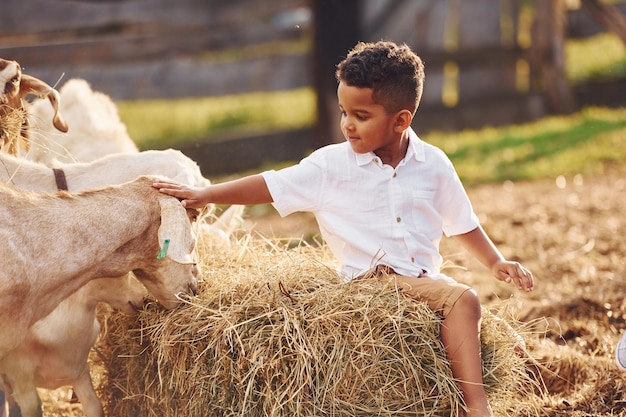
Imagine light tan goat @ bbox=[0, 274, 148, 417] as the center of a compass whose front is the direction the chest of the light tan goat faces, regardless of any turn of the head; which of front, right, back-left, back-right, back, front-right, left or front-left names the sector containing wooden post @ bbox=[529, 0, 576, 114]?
front-left

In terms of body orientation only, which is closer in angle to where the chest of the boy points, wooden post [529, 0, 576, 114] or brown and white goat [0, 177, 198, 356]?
the brown and white goat

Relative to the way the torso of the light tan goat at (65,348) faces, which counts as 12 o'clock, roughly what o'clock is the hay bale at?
The hay bale is roughly at 1 o'clock from the light tan goat.

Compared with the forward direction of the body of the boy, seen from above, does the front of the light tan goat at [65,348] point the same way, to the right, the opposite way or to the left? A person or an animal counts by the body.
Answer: to the left

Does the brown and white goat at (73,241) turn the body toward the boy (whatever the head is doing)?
yes

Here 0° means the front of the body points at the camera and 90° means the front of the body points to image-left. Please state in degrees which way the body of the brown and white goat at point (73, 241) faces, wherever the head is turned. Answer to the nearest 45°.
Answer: approximately 270°

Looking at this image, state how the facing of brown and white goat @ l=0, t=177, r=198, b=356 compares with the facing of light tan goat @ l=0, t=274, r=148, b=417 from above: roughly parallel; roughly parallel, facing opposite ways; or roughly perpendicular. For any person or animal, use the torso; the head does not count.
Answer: roughly parallel

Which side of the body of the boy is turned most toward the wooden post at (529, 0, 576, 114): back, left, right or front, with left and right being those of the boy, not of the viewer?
back

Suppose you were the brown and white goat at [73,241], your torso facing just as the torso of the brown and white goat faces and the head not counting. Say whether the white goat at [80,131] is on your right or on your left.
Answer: on your left

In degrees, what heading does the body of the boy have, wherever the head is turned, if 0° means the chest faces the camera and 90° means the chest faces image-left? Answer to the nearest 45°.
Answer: approximately 0°

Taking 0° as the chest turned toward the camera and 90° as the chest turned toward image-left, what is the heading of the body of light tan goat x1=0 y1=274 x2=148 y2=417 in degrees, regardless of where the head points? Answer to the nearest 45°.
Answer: approximately 270°

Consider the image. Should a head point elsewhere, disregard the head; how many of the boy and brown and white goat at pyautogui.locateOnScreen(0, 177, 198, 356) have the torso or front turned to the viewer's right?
1

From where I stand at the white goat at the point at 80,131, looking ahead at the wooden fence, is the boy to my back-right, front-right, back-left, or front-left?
back-right
